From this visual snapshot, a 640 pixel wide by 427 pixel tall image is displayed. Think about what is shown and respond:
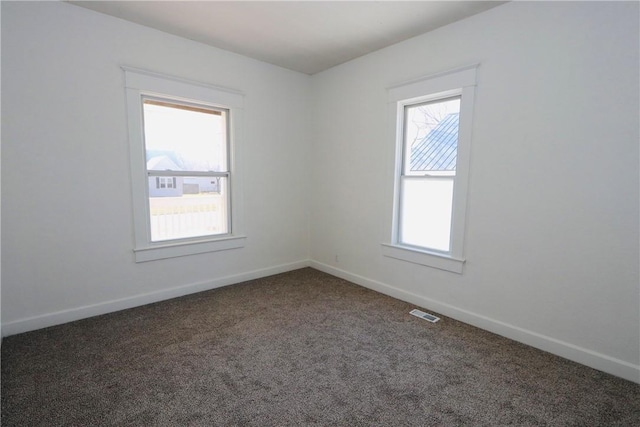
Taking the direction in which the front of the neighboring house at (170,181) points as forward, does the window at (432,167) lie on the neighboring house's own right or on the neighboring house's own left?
on the neighboring house's own left

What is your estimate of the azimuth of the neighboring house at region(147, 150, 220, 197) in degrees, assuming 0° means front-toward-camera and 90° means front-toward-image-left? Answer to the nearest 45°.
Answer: approximately 0°
